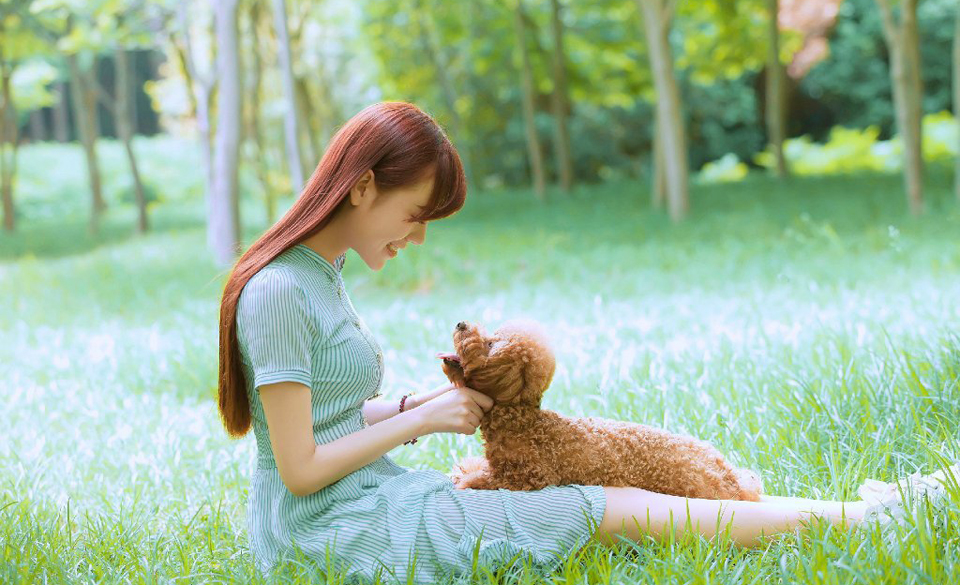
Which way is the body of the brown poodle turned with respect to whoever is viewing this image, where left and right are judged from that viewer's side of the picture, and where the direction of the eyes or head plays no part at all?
facing to the left of the viewer

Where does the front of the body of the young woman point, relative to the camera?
to the viewer's right

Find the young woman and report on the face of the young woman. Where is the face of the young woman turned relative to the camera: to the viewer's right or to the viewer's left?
to the viewer's right
